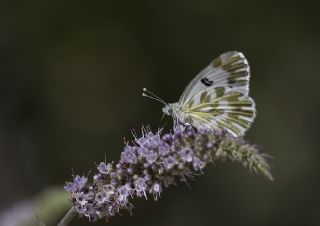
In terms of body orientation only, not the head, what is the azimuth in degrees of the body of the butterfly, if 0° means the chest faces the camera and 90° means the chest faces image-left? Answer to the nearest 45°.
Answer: approximately 90°
